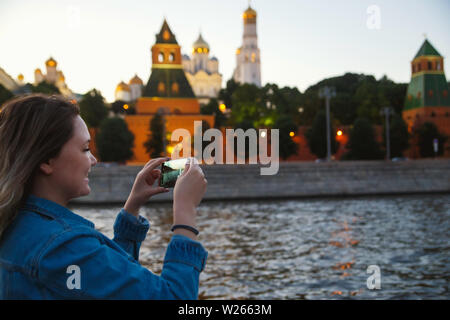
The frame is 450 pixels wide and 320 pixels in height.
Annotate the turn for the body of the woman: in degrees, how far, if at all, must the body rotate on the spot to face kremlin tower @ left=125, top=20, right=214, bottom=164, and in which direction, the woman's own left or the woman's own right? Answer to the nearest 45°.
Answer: approximately 45° to the woman's own left

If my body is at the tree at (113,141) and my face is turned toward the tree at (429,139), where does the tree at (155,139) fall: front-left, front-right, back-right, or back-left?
front-left

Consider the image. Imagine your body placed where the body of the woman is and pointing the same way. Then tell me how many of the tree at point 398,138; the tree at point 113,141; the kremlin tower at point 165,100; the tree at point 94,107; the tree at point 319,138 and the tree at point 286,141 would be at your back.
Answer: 0

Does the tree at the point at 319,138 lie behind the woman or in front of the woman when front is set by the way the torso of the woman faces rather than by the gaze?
in front

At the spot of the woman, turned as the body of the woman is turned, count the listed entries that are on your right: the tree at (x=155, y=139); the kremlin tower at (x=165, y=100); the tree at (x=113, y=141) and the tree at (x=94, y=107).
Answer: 0

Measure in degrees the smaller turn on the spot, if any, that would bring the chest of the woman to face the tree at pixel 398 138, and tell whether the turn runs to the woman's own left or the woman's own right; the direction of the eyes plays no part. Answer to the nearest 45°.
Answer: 0° — they already face it

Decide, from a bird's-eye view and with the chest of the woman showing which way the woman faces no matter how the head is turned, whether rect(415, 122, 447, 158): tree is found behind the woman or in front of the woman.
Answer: in front

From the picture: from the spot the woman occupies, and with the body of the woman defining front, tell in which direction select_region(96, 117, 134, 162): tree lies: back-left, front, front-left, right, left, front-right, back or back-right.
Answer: front-left

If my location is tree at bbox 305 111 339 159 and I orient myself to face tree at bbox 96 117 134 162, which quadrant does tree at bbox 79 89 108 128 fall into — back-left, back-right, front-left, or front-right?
front-right

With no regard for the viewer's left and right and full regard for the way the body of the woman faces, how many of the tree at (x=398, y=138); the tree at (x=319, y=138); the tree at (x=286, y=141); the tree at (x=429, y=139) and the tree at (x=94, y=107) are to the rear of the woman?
0

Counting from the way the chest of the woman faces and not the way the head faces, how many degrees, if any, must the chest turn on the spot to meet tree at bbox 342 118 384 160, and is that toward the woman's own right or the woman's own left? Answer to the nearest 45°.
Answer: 0° — they already face it

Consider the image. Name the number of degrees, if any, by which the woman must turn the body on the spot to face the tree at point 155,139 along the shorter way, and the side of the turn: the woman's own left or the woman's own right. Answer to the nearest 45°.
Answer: approximately 45° to the woman's own left

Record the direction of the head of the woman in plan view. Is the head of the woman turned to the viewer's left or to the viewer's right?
to the viewer's right

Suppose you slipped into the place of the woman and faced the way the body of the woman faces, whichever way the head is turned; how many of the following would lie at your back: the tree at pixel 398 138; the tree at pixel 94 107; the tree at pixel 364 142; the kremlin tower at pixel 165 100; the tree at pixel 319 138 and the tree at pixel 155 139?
0

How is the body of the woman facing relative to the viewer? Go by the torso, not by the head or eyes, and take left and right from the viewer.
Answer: facing away from the viewer and to the right of the viewer

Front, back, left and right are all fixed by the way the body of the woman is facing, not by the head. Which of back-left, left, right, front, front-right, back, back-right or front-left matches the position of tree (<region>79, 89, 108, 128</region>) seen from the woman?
front-left

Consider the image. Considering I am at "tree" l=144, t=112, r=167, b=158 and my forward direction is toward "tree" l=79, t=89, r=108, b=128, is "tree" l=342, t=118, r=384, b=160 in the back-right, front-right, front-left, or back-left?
back-right
